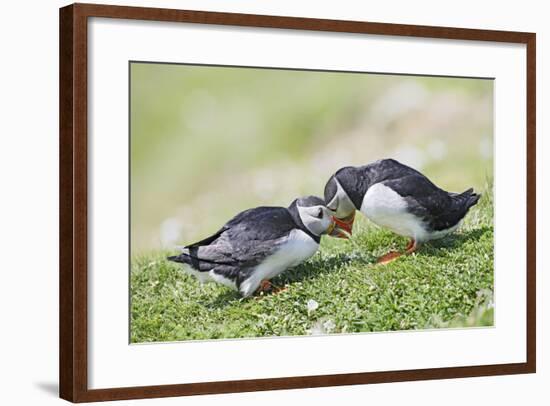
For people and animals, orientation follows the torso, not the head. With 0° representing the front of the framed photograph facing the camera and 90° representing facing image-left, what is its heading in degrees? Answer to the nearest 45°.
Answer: approximately 315°
